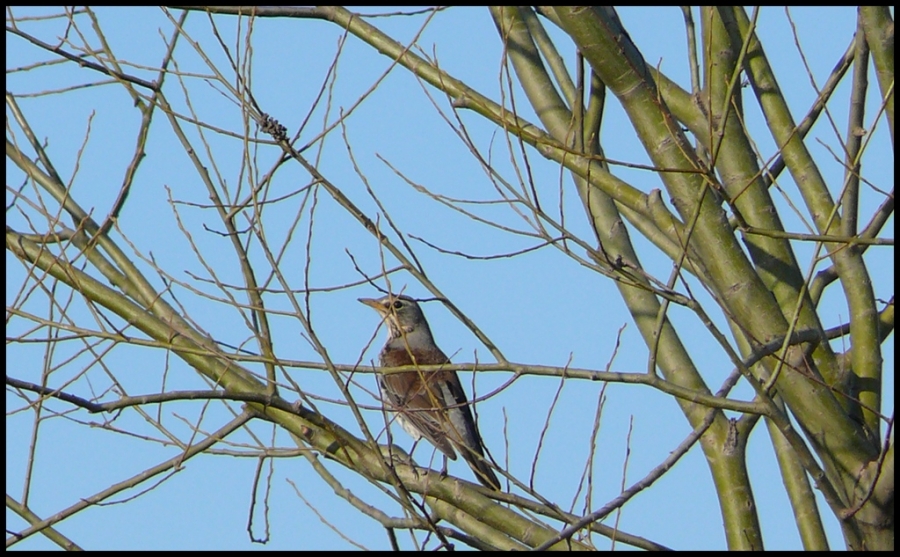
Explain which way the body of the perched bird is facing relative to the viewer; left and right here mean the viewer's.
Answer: facing away from the viewer and to the left of the viewer
